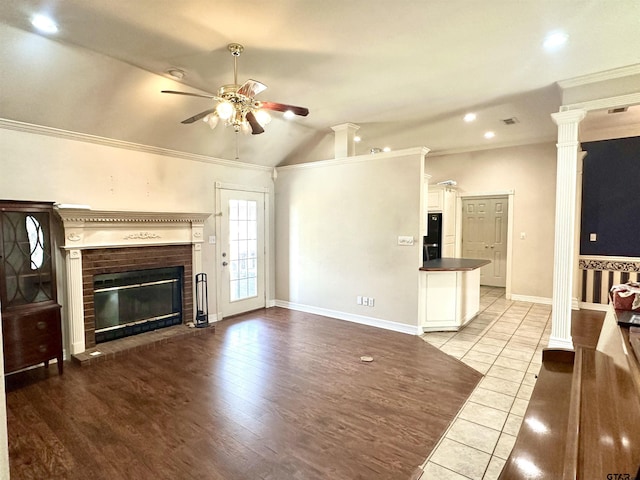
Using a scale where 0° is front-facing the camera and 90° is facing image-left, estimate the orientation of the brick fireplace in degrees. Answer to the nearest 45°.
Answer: approximately 315°

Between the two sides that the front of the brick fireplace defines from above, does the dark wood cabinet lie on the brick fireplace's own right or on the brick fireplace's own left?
on the brick fireplace's own right

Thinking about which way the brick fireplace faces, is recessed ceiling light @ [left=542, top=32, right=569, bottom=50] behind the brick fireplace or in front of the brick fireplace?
in front

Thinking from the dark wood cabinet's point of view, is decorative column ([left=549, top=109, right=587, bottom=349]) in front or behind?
in front

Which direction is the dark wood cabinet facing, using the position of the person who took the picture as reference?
facing the viewer and to the right of the viewer

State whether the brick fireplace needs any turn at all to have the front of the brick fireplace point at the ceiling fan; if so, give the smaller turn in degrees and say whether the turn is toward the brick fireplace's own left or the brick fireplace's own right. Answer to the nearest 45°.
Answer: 0° — it already faces it

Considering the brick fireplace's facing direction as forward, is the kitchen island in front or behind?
in front

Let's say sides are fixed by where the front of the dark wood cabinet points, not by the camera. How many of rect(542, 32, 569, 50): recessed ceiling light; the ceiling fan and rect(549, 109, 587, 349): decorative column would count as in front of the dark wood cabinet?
3

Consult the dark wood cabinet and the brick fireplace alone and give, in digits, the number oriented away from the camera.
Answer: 0

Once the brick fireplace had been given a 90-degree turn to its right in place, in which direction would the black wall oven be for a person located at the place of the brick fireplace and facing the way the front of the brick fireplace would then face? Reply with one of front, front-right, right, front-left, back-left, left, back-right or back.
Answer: back-left

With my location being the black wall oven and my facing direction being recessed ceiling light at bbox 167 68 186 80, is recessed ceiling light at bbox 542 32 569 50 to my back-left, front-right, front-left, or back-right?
front-left

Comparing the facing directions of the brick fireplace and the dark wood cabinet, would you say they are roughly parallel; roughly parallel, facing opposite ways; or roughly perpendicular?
roughly parallel

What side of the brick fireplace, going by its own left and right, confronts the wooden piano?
front

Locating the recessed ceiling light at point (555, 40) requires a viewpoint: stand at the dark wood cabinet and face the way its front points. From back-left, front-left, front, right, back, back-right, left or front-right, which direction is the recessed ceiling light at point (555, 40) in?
front
